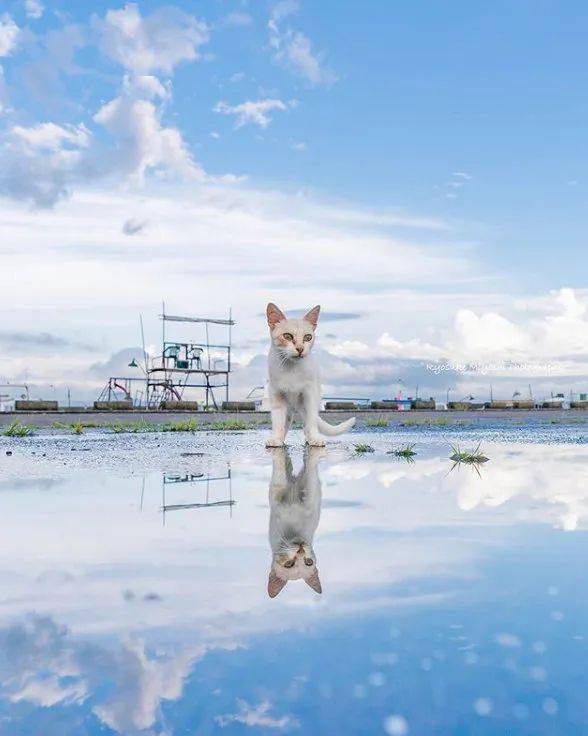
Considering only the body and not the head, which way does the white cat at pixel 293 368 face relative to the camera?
toward the camera

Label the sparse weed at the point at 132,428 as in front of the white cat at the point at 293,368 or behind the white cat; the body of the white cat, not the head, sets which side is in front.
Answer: behind
